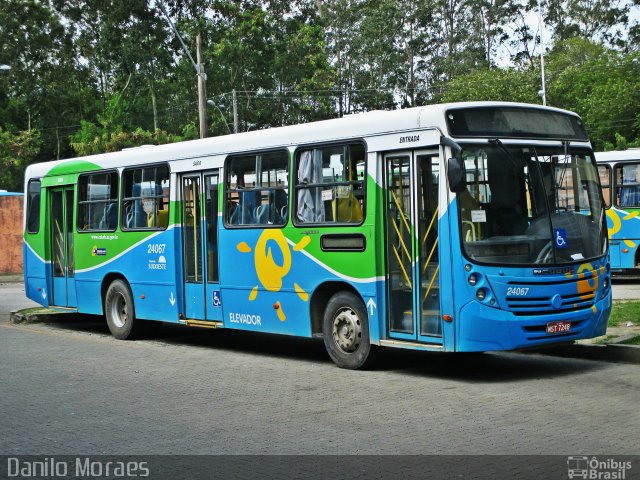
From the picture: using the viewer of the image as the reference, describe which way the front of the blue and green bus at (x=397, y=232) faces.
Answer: facing the viewer and to the right of the viewer

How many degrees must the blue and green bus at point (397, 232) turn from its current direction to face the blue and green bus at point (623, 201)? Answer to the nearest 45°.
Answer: approximately 90° to its left
